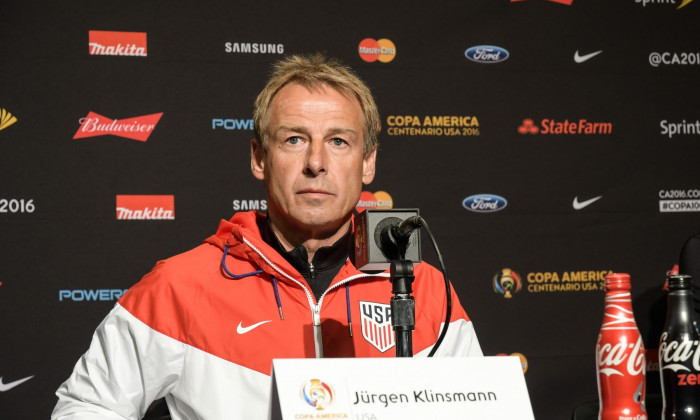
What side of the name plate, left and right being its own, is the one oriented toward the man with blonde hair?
back

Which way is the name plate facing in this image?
toward the camera

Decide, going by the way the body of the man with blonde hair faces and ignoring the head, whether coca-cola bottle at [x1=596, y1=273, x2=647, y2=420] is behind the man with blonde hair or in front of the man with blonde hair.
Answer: in front

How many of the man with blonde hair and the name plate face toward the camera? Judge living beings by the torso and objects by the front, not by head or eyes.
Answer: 2

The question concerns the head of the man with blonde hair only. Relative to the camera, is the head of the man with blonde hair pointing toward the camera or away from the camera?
toward the camera

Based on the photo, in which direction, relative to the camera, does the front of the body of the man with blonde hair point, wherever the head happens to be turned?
toward the camera

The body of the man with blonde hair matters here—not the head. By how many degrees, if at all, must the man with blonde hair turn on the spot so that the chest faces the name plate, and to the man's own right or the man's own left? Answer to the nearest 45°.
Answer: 0° — they already face it

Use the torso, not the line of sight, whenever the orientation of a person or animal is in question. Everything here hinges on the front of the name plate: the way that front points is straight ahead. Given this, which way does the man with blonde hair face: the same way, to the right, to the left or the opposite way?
the same way

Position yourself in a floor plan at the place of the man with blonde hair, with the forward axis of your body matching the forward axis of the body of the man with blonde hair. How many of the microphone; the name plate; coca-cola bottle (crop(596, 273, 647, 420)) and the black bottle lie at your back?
0

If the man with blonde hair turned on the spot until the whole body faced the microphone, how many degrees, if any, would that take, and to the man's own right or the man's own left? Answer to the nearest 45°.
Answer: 0° — they already face it

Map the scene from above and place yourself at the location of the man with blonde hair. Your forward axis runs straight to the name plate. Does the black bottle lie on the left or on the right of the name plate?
left

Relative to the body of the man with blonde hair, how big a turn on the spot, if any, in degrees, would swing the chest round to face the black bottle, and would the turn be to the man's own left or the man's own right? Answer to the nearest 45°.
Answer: approximately 45° to the man's own left
